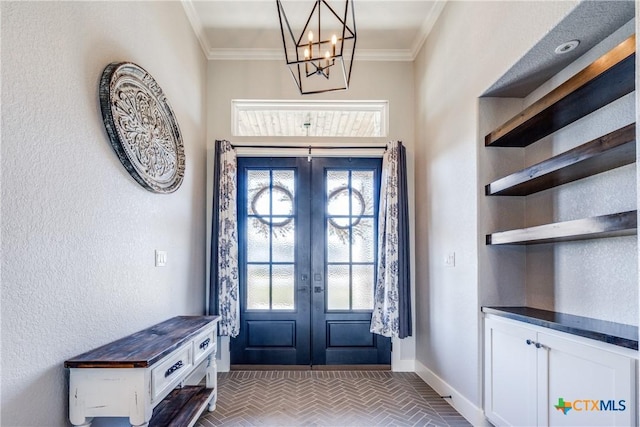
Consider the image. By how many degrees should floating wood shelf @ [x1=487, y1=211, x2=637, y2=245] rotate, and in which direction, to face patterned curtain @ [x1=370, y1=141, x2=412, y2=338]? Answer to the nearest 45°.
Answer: approximately 90° to its right

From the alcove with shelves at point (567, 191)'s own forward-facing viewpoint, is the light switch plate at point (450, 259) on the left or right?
on its right

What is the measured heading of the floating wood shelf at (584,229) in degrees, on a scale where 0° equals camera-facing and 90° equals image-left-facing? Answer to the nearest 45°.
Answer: approximately 45°

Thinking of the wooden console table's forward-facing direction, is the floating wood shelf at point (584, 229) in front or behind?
in front

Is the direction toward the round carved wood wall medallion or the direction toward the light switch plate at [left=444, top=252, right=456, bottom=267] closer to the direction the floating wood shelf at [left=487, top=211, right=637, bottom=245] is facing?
the round carved wood wall medallion

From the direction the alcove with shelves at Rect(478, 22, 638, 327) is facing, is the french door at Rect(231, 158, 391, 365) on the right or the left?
on its right

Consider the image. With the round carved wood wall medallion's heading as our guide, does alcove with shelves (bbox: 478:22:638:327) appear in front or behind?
in front

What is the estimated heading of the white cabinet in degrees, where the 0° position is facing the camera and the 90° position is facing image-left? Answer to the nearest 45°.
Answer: approximately 45°
